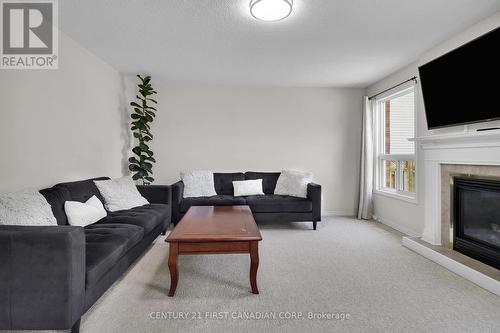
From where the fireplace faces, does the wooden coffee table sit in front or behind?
in front

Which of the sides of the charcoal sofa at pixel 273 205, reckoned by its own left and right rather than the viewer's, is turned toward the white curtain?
left

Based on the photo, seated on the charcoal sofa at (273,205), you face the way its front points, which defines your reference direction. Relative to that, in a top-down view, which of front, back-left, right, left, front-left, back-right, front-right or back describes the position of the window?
left

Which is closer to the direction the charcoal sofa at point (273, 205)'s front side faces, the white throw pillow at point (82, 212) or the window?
the white throw pillow

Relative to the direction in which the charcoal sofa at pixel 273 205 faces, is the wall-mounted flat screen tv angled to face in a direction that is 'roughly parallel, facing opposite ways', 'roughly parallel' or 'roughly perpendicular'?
roughly perpendicular

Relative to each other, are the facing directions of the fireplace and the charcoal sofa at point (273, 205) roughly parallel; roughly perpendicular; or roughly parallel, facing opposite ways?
roughly perpendicular

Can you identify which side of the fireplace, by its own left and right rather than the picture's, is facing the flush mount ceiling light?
front

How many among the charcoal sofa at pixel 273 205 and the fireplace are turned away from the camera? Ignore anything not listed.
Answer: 0

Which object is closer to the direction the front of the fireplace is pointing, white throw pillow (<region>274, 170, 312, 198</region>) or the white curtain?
the white throw pillow

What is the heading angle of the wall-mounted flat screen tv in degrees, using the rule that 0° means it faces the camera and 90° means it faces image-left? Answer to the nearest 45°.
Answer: approximately 45°

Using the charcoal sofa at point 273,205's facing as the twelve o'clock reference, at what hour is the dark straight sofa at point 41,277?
The dark straight sofa is roughly at 1 o'clock from the charcoal sofa.

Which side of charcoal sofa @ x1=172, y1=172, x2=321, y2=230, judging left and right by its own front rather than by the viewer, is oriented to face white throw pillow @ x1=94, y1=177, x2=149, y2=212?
right

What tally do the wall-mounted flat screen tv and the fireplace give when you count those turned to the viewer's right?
0
